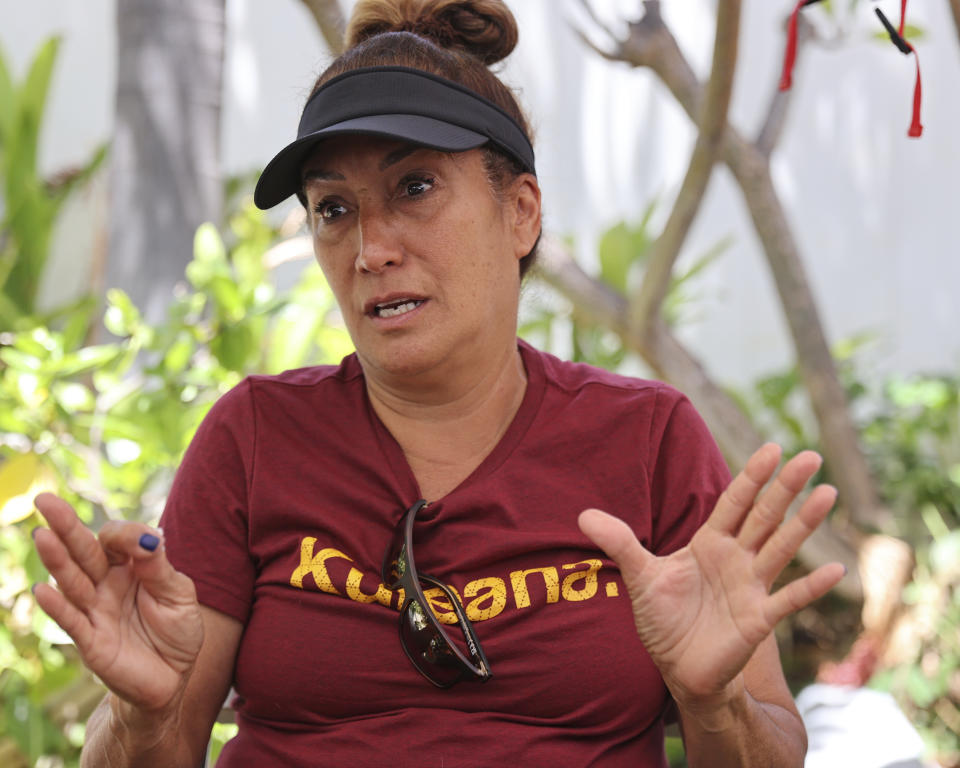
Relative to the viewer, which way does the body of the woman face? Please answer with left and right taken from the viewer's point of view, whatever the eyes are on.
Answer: facing the viewer

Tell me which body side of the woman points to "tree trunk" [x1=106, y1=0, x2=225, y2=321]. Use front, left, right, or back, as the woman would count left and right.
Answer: back

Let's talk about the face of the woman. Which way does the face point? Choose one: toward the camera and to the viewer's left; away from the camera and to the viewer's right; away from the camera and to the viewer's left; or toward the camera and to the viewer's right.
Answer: toward the camera and to the viewer's left
